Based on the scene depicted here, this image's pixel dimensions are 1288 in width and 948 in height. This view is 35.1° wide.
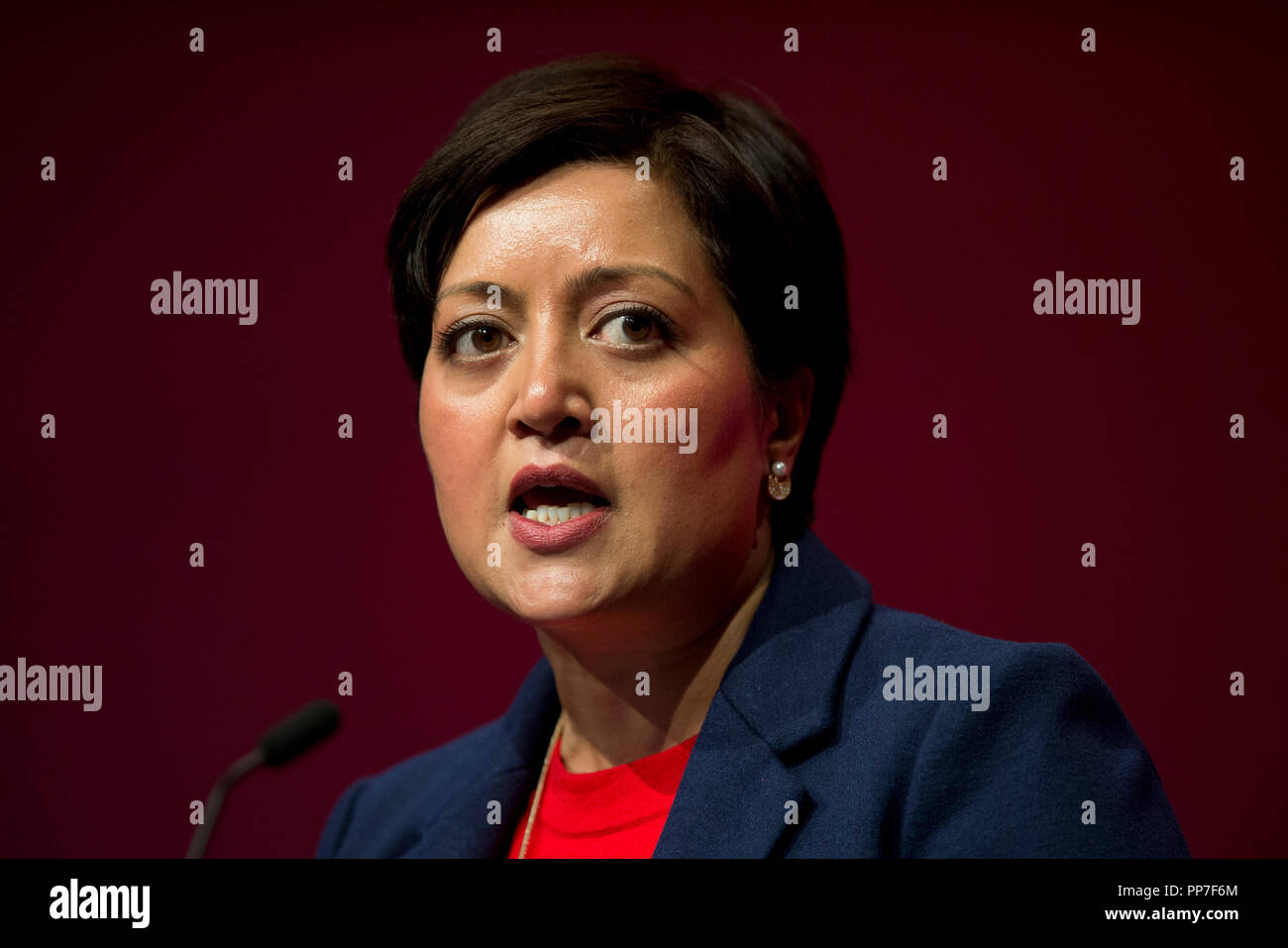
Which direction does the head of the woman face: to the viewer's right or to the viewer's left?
to the viewer's left

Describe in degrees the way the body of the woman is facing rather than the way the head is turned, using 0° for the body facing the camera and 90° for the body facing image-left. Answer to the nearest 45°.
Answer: approximately 45°

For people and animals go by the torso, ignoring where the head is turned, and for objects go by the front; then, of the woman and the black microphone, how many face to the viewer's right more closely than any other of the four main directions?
1

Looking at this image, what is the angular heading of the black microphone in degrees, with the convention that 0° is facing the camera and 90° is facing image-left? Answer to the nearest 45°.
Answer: approximately 270°
